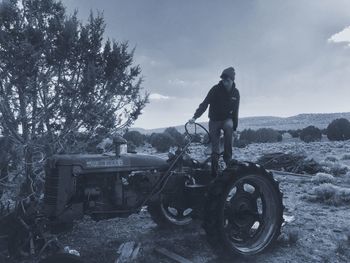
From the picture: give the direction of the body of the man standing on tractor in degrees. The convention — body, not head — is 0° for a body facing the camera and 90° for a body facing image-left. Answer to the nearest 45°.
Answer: approximately 0°

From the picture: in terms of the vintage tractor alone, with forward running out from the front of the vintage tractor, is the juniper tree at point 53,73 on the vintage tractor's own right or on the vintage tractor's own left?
on the vintage tractor's own right

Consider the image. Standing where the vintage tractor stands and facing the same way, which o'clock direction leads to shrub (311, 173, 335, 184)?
The shrub is roughly at 6 o'clock from the vintage tractor.

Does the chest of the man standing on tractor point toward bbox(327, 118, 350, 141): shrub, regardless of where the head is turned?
no

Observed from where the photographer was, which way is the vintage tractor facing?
facing the viewer and to the left of the viewer

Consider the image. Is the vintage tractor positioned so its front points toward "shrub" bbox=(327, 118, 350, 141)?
no

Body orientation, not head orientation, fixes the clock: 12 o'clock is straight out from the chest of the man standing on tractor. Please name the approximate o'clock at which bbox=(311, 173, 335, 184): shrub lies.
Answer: The shrub is roughly at 7 o'clock from the man standing on tractor.

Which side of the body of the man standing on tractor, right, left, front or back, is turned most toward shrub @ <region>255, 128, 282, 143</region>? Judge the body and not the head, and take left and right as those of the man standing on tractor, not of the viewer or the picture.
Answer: back

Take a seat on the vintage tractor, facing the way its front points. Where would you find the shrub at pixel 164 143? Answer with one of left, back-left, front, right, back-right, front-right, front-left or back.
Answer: back-right

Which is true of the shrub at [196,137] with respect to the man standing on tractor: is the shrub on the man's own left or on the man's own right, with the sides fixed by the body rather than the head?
on the man's own right

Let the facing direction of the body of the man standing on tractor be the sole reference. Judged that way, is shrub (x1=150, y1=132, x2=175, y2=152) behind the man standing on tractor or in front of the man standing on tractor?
behind

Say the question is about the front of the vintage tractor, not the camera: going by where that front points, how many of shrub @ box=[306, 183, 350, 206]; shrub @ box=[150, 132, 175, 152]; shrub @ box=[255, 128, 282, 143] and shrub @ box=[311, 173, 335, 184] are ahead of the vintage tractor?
0

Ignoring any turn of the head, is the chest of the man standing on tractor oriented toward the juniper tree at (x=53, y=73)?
no
